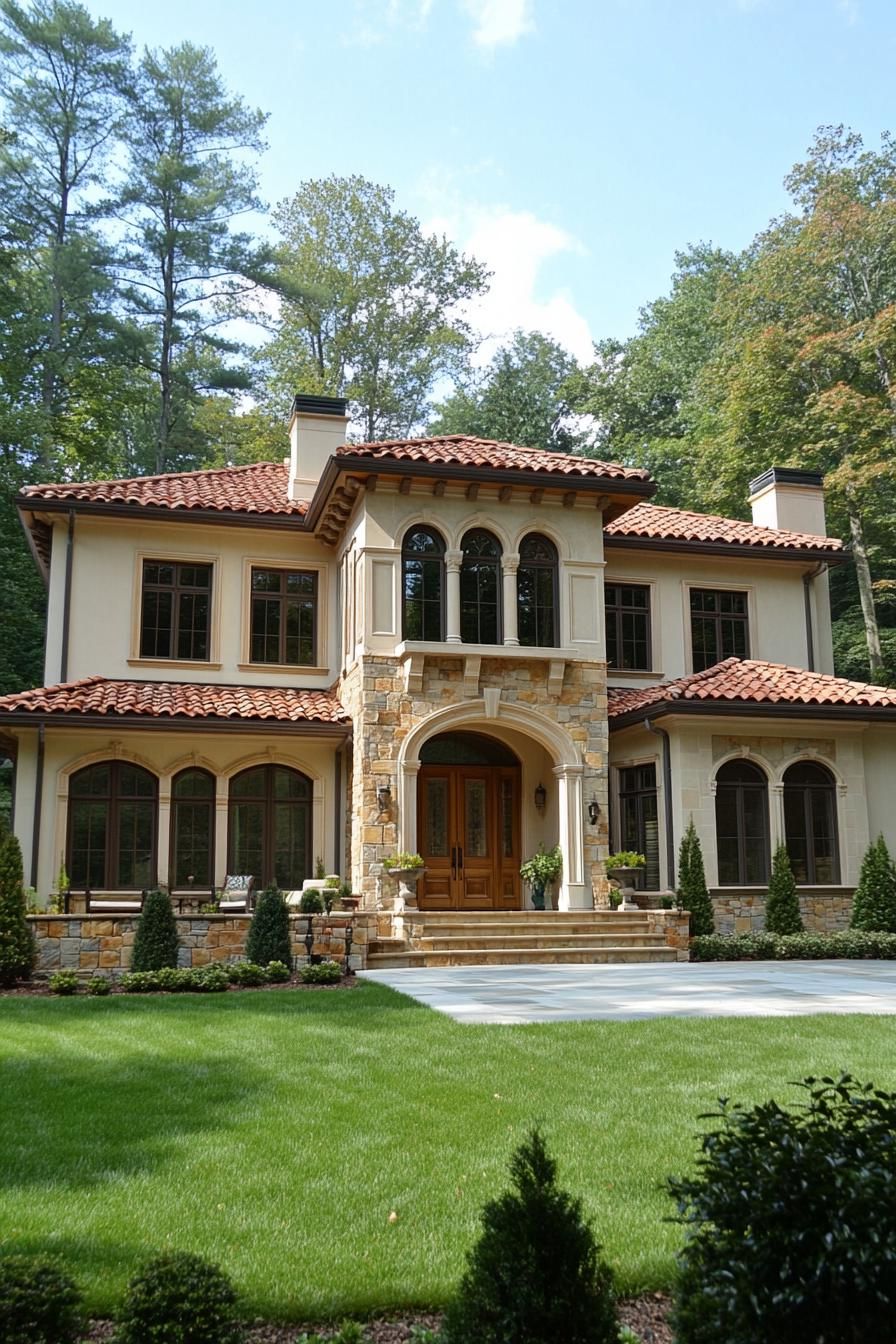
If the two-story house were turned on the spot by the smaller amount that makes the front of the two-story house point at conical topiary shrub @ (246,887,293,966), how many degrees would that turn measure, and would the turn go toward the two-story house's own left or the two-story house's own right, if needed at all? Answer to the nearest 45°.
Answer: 0° — it already faces it

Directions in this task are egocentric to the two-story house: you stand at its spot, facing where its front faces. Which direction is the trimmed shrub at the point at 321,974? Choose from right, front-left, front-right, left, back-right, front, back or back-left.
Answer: front

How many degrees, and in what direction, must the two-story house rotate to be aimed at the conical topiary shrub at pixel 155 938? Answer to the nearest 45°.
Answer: approximately 45° to its right

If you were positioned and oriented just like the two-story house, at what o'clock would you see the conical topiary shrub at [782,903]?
The conical topiary shrub is roughly at 9 o'clock from the two-story house.

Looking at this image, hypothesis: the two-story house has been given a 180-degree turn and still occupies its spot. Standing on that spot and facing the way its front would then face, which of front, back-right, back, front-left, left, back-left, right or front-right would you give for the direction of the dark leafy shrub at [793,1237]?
back

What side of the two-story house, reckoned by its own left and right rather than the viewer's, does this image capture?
front

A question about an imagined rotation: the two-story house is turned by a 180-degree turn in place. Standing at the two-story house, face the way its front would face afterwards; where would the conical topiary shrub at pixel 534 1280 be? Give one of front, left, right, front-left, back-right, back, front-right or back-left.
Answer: back

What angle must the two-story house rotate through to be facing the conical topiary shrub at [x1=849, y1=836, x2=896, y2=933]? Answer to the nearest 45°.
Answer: approximately 90° to its left

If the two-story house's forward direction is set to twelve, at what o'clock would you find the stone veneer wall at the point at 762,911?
The stone veneer wall is roughly at 9 o'clock from the two-story house.

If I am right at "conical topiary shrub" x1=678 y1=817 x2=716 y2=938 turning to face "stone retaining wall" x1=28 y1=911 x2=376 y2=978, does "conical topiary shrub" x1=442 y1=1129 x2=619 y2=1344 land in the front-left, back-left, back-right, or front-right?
front-left

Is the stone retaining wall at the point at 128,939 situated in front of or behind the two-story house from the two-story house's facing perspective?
in front

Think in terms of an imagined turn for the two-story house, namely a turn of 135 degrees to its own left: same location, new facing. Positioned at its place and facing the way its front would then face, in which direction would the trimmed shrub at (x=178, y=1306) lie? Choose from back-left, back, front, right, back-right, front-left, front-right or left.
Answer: back-right

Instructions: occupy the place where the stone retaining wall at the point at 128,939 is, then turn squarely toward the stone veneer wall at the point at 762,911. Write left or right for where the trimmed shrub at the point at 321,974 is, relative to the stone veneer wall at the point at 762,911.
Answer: right

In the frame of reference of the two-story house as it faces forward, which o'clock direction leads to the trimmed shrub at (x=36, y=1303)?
The trimmed shrub is roughly at 12 o'clock from the two-story house.

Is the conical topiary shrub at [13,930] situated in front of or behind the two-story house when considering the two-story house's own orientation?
in front
